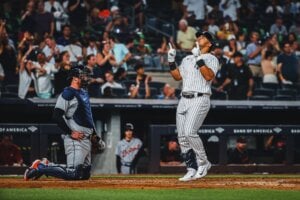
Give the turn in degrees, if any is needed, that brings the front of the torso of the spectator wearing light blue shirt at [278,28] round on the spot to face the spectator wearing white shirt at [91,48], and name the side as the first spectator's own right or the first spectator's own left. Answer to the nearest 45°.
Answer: approximately 45° to the first spectator's own right

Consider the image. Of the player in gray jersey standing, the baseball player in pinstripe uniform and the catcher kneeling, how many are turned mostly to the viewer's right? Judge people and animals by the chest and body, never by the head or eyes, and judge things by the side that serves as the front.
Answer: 1

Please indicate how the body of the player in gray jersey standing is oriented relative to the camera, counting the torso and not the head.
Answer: toward the camera

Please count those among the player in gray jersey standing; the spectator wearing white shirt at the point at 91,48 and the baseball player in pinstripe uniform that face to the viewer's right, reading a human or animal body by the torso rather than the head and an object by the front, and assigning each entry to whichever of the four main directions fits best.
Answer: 0

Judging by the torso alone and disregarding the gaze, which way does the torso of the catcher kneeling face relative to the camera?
to the viewer's right

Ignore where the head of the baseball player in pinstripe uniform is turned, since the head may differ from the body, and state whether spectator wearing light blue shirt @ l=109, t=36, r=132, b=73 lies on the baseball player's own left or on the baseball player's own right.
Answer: on the baseball player's own right

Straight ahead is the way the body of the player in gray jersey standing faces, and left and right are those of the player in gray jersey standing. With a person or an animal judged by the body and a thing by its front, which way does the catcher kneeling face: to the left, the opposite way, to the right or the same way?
to the left

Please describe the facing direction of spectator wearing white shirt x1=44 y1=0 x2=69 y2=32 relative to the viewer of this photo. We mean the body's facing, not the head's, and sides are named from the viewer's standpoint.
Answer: facing the viewer and to the right of the viewer

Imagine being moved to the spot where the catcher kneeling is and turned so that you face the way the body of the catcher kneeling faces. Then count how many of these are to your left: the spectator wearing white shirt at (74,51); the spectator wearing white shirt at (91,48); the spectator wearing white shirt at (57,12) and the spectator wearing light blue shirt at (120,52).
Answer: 4

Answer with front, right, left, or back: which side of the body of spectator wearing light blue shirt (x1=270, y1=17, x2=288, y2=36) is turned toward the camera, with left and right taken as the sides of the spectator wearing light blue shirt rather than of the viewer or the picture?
front

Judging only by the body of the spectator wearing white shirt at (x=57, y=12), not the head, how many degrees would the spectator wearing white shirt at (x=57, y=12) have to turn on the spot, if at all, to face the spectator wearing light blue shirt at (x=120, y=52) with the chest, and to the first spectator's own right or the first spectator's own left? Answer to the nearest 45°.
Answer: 0° — they already face them

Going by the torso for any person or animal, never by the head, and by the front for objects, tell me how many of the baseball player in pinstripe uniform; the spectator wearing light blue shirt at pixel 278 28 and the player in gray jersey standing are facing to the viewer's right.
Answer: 0
